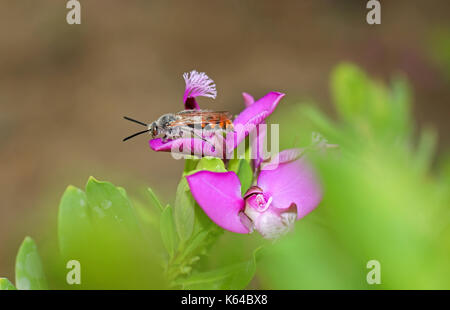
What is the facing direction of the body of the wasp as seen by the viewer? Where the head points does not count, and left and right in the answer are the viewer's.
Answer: facing to the left of the viewer
